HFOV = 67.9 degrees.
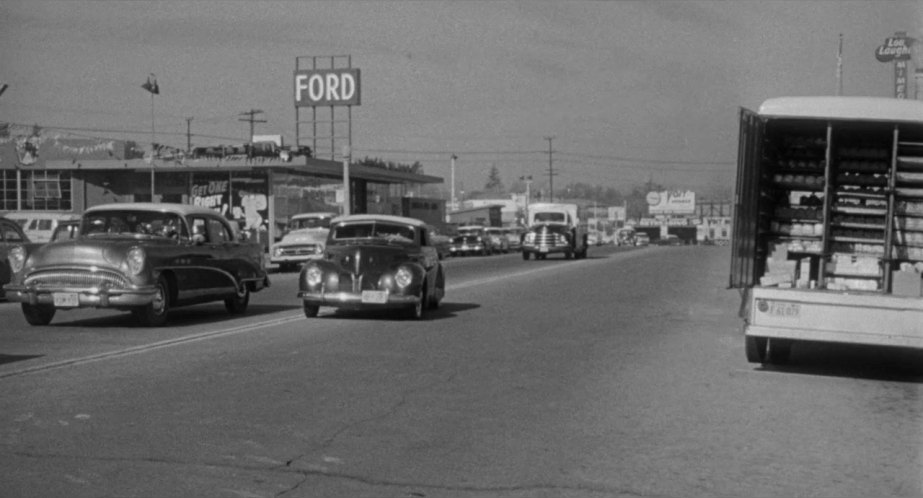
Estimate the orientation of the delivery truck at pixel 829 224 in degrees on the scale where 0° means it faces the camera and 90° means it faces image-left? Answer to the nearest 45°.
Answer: approximately 180°

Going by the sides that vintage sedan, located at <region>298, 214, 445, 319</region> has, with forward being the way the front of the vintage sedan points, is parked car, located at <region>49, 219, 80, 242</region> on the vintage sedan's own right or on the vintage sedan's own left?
on the vintage sedan's own right

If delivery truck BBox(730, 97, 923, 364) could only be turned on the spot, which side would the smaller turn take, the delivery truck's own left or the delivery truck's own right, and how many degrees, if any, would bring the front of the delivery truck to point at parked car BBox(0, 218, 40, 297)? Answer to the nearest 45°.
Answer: approximately 90° to the delivery truck's own left

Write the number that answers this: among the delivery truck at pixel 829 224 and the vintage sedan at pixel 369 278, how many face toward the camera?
1

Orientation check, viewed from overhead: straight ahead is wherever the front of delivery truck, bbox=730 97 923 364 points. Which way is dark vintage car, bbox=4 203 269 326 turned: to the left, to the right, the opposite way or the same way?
the opposite way

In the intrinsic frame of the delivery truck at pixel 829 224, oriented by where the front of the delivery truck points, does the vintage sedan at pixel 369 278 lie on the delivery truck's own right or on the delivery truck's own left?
on the delivery truck's own left

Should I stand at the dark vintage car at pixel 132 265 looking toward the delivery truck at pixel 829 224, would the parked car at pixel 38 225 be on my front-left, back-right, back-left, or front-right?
back-left

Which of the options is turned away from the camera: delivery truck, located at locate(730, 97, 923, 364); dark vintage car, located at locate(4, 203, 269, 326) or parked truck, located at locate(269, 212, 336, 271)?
the delivery truck

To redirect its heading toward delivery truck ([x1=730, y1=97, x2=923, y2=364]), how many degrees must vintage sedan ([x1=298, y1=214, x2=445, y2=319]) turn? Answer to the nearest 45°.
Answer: approximately 45° to its left

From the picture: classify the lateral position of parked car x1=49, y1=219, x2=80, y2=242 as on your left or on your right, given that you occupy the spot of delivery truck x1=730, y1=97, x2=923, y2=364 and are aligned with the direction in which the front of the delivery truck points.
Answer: on your left

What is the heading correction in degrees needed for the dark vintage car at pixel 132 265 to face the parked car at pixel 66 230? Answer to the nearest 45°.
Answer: approximately 135° to its right

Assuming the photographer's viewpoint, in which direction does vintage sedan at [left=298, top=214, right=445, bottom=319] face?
facing the viewer

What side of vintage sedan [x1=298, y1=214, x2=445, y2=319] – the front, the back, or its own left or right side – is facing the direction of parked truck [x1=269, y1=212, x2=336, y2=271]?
back

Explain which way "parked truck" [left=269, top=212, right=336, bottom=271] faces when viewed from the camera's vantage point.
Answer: facing the viewer and to the left of the viewer
